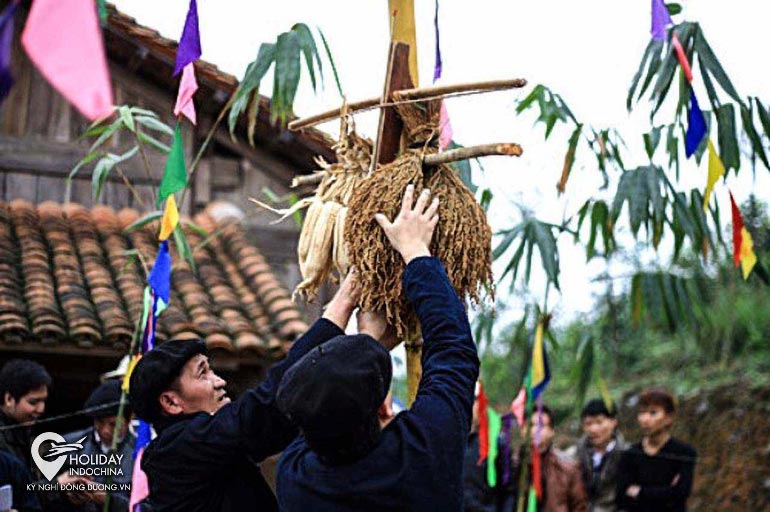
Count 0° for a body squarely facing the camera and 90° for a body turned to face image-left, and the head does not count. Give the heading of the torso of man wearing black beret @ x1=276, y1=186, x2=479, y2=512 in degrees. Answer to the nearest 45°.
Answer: approximately 180°

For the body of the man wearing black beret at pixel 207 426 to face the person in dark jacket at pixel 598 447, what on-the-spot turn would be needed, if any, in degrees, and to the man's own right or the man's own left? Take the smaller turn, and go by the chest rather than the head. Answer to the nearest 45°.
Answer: approximately 45° to the man's own left

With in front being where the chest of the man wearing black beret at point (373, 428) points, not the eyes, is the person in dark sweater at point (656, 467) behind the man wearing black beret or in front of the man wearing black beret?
in front

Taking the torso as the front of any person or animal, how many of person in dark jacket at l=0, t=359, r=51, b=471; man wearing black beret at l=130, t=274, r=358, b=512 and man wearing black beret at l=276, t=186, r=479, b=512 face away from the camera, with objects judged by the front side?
1

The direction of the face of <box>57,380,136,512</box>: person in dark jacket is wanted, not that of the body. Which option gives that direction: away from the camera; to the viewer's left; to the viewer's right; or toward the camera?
toward the camera

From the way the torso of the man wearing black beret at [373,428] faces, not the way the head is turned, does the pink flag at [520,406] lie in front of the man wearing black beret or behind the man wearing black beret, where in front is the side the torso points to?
in front

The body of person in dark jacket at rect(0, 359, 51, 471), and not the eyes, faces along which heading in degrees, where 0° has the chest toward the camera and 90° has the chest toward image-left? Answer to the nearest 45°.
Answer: approximately 315°

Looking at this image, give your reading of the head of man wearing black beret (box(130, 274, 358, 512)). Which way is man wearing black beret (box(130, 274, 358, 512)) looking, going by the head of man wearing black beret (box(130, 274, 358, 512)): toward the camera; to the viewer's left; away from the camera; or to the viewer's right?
to the viewer's right

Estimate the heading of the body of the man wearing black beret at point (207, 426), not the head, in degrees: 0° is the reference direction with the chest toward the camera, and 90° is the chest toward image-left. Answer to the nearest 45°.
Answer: approximately 270°

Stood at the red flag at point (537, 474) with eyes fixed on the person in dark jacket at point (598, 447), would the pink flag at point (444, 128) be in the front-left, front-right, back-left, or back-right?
back-right

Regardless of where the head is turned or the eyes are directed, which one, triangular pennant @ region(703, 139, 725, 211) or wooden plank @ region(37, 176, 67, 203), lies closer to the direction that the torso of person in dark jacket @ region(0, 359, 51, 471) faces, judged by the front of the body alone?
the triangular pennant

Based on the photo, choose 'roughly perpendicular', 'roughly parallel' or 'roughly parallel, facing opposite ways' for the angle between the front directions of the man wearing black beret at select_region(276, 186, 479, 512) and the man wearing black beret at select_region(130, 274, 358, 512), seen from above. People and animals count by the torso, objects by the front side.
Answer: roughly perpendicular

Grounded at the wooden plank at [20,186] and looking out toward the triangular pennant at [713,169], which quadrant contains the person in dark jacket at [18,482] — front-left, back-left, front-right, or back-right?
front-right
